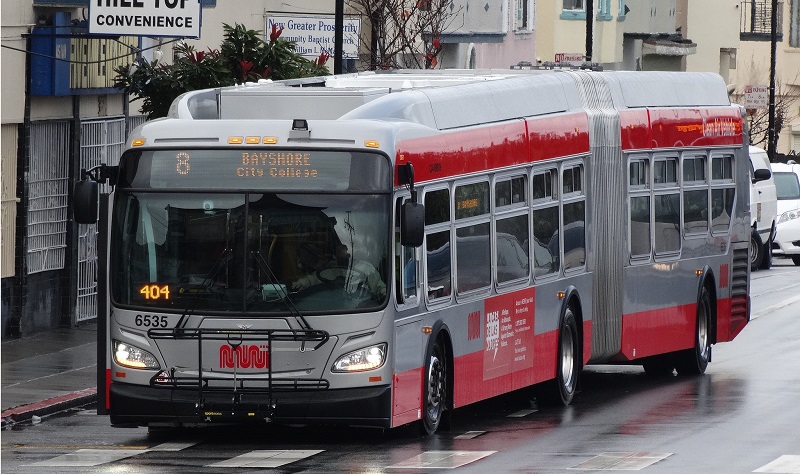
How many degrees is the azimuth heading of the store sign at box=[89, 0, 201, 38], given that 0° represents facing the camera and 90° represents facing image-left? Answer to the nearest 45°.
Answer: approximately 0°

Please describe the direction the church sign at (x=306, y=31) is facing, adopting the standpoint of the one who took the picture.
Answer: facing the viewer

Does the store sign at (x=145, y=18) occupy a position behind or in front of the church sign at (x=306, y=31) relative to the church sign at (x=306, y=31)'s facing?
in front

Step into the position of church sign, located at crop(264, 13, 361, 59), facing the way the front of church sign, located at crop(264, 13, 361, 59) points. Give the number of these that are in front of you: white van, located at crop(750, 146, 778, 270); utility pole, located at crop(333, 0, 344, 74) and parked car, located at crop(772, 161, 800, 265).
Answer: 1

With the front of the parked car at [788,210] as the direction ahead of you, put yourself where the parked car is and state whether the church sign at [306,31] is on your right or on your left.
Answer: on your right

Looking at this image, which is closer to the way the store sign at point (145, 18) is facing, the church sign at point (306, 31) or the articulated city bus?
the articulated city bus

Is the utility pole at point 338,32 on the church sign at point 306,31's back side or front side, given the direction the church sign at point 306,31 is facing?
on the front side

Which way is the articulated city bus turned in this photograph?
toward the camera

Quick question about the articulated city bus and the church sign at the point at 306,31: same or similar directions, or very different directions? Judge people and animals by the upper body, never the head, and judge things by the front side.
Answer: same or similar directions

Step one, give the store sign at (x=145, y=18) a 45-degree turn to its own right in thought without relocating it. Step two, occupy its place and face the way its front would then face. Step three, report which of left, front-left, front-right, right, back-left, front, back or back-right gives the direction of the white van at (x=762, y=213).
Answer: back

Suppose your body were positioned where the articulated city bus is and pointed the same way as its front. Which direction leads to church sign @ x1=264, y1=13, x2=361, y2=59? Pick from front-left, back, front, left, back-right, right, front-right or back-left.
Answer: back

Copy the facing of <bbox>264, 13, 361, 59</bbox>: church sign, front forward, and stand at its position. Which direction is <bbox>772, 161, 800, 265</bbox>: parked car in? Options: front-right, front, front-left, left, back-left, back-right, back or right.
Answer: back-left

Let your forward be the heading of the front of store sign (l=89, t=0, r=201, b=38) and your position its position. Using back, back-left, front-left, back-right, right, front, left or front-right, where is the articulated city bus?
front
